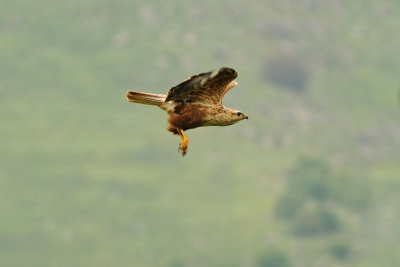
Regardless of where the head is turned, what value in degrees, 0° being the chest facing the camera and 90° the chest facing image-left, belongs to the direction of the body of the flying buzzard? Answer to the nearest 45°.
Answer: approximately 270°
